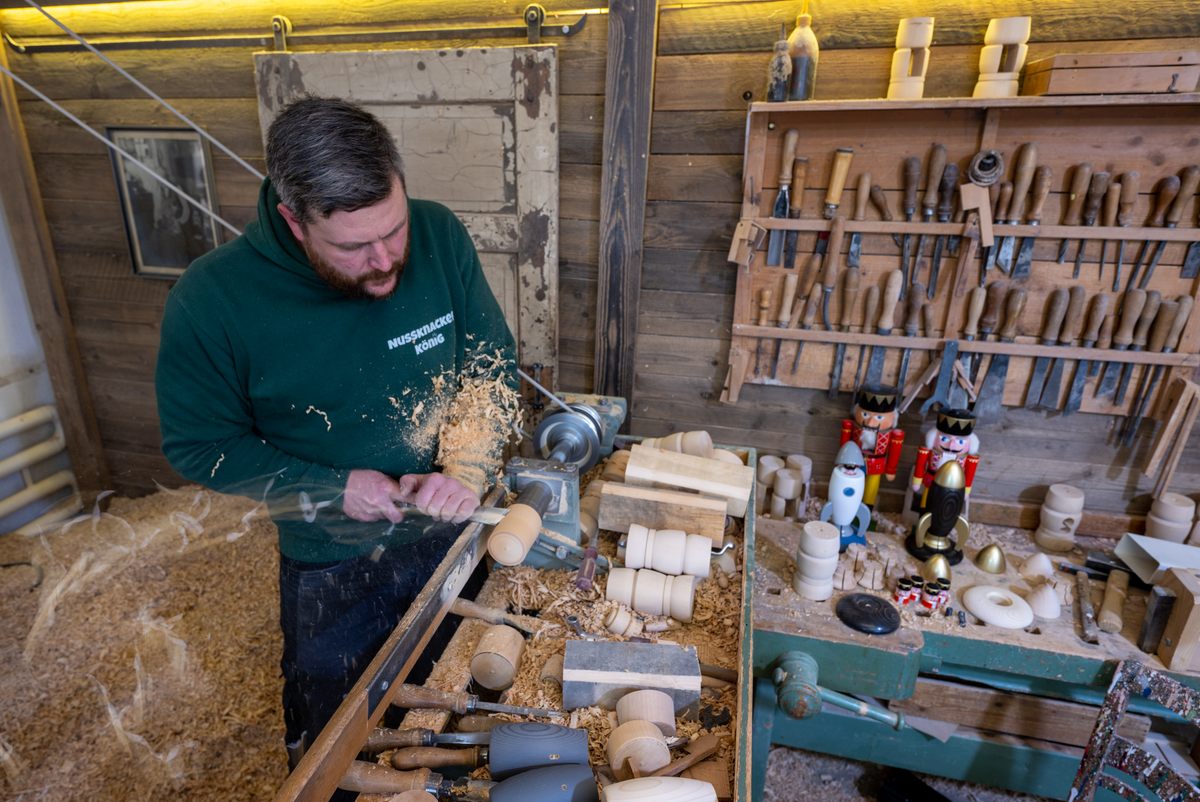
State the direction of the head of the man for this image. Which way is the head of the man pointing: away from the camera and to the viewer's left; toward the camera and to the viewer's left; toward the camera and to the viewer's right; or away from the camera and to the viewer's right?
toward the camera and to the viewer's right

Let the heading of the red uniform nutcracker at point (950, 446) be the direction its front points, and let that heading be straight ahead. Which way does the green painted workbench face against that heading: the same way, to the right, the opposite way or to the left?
the same way

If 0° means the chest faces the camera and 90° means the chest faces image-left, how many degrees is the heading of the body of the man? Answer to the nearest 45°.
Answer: approximately 315°

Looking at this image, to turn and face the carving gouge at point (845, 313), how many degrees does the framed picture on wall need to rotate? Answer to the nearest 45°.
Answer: approximately 45° to its left

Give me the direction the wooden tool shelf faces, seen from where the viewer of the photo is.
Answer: facing the viewer

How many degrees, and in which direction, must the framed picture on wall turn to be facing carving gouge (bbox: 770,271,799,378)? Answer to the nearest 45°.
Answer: approximately 45° to its left

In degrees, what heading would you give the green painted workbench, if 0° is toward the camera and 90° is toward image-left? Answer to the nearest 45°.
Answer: approximately 0°

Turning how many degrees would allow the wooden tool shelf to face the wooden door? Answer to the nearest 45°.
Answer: approximately 90° to its right

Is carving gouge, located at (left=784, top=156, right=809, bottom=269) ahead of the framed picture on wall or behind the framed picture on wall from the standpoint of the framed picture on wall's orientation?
ahead

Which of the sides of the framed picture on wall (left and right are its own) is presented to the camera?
front

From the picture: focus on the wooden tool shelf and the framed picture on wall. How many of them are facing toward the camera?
2

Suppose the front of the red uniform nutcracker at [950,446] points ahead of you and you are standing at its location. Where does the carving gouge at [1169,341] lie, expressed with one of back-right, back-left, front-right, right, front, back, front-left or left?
back-left
